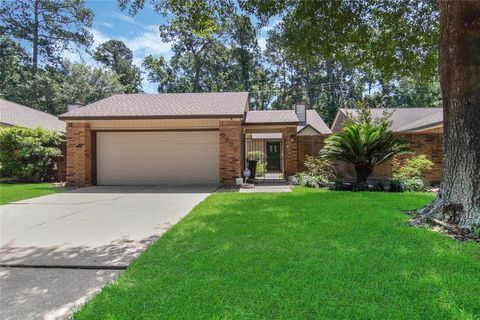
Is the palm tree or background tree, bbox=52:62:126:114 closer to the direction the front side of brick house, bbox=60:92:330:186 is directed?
the palm tree

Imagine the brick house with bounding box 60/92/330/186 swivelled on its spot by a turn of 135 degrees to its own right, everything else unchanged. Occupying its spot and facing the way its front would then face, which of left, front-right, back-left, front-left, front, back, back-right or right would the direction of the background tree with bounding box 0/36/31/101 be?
front

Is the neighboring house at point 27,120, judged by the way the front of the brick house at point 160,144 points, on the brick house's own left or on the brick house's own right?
on the brick house's own right

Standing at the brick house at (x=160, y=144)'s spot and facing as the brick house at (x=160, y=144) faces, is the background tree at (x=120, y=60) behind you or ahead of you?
behind

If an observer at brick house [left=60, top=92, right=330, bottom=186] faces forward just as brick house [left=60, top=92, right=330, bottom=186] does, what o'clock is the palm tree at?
The palm tree is roughly at 10 o'clock from the brick house.

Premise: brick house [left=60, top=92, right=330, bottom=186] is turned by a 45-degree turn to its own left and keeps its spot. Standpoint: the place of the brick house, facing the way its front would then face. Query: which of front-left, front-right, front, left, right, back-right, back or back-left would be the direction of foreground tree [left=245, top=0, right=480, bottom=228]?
front

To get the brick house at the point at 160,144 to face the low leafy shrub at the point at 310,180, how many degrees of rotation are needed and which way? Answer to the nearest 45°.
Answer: approximately 90° to its left

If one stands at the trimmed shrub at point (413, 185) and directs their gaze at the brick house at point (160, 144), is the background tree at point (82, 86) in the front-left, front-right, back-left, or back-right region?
front-right

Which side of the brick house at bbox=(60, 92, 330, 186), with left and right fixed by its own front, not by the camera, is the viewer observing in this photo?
front

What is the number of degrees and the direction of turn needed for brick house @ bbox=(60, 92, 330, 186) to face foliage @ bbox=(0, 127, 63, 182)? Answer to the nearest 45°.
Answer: approximately 90° to its right

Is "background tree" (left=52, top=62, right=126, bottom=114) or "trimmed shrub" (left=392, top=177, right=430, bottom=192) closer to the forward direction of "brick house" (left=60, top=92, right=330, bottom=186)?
the trimmed shrub

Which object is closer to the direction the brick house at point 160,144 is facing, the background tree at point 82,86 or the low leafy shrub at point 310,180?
the low leafy shrub

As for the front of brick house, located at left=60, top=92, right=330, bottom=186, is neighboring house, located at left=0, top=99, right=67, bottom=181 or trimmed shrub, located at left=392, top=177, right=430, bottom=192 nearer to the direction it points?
the trimmed shrub

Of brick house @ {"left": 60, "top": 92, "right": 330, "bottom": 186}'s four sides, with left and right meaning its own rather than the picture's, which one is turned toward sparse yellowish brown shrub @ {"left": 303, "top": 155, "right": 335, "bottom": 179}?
left

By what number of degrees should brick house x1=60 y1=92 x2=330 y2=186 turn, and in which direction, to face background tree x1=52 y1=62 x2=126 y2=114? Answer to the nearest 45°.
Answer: approximately 135° to its right
